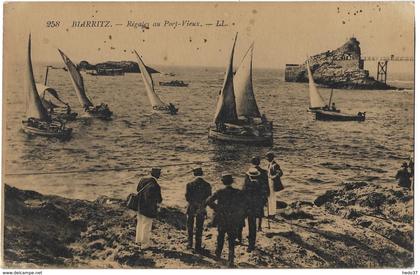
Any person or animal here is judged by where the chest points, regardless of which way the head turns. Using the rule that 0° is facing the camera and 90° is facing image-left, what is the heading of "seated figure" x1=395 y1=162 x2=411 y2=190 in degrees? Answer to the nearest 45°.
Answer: approximately 180°

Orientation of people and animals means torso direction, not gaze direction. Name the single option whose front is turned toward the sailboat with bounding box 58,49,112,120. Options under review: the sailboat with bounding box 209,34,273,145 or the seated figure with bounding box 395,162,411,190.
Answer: the sailboat with bounding box 209,34,273,145

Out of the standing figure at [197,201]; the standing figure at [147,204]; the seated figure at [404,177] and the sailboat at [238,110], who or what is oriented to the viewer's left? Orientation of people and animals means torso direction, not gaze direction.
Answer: the sailboat

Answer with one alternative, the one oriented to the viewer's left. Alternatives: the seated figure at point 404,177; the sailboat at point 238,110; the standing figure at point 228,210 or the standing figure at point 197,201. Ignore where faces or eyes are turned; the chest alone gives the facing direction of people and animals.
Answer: the sailboat

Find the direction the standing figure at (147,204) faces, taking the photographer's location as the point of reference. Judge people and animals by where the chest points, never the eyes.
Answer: facing away from the viewer and to the right of the viewer

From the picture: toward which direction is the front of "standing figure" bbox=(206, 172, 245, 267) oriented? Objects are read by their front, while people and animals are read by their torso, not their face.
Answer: away from the camera

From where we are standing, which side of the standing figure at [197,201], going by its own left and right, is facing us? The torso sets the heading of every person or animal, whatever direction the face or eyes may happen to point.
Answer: back

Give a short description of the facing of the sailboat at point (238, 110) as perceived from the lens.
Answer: facing to the left of the viewer

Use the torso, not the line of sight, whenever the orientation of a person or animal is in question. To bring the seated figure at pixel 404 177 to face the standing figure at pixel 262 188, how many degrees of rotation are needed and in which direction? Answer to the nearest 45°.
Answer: approximately 135° to its left
